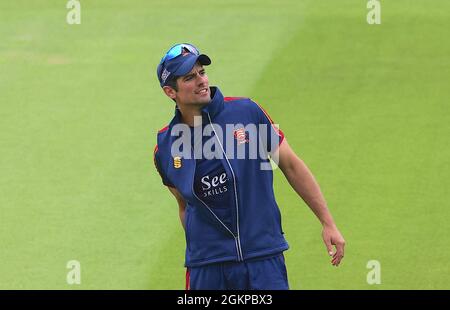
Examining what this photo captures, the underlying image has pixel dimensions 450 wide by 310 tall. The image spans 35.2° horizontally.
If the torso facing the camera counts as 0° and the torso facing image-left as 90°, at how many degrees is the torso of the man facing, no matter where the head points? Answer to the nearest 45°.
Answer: approximately 0°

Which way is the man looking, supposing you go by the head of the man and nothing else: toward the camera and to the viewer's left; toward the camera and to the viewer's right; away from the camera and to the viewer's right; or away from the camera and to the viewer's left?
toward the camera and to the viewer's right
